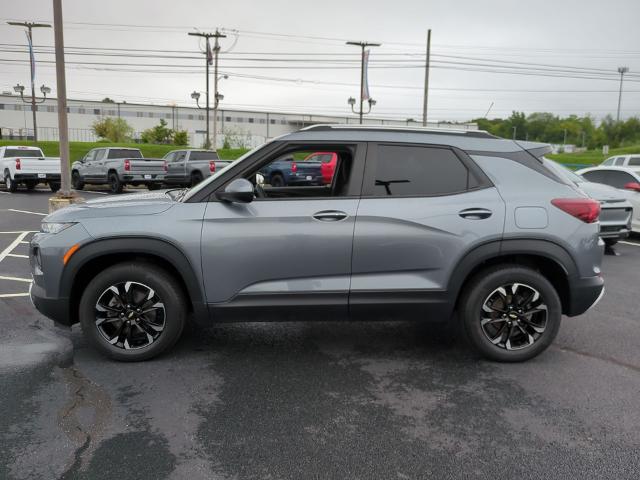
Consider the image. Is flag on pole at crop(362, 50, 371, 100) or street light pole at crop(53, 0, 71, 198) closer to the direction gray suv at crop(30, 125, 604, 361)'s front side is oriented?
the street light pole

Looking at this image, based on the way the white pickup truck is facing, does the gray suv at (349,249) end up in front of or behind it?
behind

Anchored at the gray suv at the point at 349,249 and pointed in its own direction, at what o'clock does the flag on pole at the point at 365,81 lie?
The flag on pole is roughly at 3 o'clock from the gray suv.

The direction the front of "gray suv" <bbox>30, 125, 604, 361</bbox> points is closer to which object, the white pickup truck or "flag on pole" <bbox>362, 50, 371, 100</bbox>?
the white pickup truck

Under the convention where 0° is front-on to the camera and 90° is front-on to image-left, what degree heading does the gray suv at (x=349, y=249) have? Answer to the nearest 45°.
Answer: approximately 90°

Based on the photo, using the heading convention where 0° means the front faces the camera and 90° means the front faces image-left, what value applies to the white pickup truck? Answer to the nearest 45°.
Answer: approximately 135°

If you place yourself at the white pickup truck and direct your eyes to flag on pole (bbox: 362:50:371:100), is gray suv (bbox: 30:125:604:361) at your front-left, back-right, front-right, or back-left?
back-right
